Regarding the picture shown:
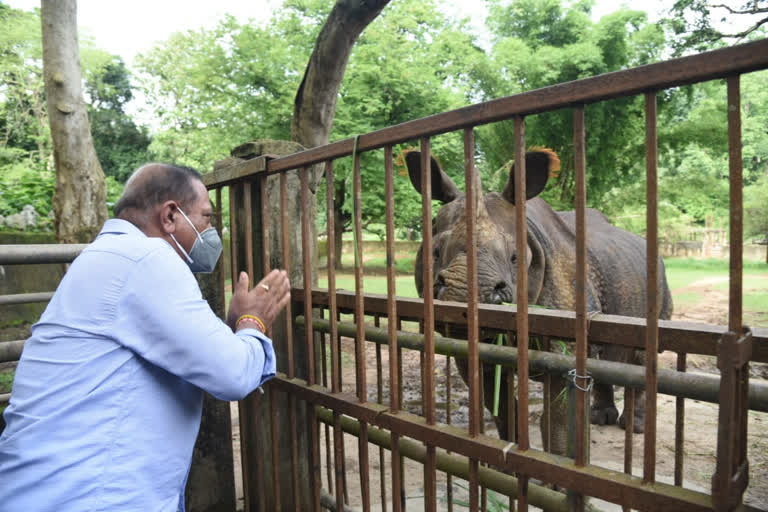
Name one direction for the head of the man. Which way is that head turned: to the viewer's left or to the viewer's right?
to the viewer's right

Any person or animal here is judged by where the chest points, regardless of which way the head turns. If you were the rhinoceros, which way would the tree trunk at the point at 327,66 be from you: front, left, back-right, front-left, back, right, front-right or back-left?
right

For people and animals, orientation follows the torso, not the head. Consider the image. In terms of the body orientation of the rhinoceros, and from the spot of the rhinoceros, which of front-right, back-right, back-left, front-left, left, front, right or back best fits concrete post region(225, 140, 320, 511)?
front

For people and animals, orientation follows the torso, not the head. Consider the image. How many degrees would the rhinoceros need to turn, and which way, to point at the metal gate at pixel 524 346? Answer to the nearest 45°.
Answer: approximately 45° to its left

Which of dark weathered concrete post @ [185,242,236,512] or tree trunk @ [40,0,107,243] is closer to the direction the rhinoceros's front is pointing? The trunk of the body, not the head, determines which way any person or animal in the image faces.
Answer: the dark weathered concrete post

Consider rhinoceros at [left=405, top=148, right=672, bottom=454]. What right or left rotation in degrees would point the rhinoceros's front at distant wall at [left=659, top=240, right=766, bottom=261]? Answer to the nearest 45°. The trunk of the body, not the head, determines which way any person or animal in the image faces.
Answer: approximately 135° to its right

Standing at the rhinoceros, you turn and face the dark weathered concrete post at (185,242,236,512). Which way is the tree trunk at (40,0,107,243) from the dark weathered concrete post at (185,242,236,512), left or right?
right

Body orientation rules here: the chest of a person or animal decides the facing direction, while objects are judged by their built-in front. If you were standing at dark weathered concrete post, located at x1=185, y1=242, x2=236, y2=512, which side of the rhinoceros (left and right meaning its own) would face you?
front

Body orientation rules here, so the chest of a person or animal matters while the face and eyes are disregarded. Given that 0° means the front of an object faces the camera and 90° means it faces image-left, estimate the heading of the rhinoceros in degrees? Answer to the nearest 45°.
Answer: approximately 45°

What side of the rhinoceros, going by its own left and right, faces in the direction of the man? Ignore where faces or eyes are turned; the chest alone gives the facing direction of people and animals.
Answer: front
